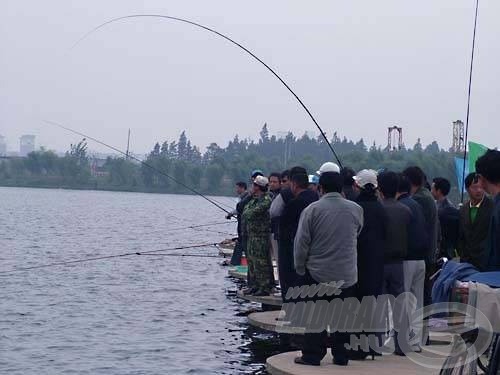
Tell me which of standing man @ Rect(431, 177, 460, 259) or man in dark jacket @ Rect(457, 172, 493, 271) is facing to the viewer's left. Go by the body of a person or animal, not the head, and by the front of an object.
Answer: the standing man

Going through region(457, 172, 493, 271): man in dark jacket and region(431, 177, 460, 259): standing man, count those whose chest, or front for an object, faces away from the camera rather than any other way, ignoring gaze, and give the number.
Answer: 0

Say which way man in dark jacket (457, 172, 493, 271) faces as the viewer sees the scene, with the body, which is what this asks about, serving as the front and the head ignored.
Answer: toward the camera

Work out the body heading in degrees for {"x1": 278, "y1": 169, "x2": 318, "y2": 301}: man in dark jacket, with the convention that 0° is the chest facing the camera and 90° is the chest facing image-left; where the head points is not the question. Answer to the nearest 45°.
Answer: approximately 135°

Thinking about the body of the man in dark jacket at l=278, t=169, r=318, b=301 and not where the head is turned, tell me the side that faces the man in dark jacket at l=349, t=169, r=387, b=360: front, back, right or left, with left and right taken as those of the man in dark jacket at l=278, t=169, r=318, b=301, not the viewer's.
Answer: back

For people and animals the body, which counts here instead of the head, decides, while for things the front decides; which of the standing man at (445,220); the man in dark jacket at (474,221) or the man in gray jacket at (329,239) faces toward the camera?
the man in dark jacket

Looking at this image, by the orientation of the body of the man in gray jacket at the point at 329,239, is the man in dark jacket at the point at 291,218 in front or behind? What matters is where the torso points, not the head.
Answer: in front

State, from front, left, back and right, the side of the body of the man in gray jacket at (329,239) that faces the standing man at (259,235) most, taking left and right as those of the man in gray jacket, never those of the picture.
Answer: front

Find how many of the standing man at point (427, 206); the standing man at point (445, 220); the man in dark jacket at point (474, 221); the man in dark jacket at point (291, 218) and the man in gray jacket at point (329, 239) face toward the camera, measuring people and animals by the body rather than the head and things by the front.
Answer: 1

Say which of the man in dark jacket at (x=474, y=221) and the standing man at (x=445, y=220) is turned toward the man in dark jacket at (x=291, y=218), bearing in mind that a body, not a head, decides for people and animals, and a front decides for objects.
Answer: the standing man

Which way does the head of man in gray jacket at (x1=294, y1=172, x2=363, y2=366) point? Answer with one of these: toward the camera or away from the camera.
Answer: away from the camera

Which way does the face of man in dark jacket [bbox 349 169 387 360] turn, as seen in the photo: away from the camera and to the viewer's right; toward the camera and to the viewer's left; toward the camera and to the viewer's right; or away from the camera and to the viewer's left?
away from the camera and to the viewer's left

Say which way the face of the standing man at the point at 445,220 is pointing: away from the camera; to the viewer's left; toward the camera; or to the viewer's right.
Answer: to the viewer's left

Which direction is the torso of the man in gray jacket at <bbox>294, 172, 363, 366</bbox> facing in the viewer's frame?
away from the camera
